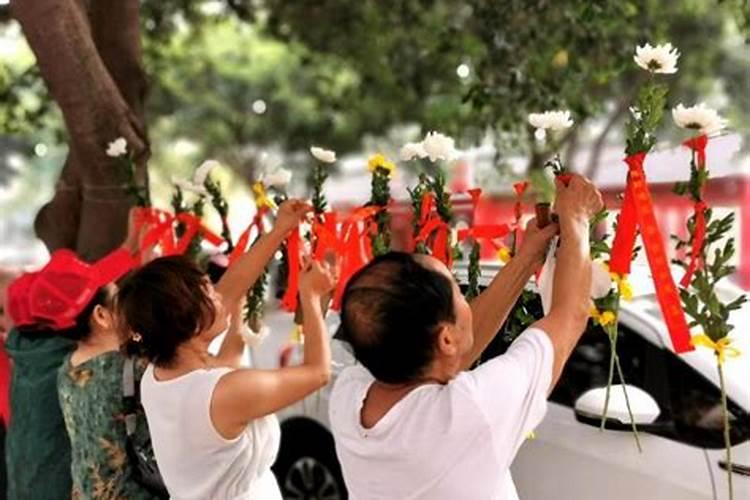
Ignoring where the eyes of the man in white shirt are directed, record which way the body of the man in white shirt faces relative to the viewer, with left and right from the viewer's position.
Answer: facing away from the viewer and to the right of the viewer

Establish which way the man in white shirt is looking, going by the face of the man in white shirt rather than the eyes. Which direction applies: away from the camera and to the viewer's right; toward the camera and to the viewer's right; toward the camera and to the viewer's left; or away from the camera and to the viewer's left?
away from the camera and to the viewer's right

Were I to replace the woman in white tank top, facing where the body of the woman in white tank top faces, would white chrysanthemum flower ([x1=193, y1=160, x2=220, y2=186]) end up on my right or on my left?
on my left

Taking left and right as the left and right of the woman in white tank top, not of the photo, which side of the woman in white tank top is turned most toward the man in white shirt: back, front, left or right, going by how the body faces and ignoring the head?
right

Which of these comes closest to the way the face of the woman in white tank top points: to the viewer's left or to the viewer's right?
to the viewer's right

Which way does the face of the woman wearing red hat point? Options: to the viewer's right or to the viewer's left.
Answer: to the viewer's right

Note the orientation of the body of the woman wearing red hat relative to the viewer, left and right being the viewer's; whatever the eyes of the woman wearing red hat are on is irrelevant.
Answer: facing away from the viewer and to the right of the viewer
